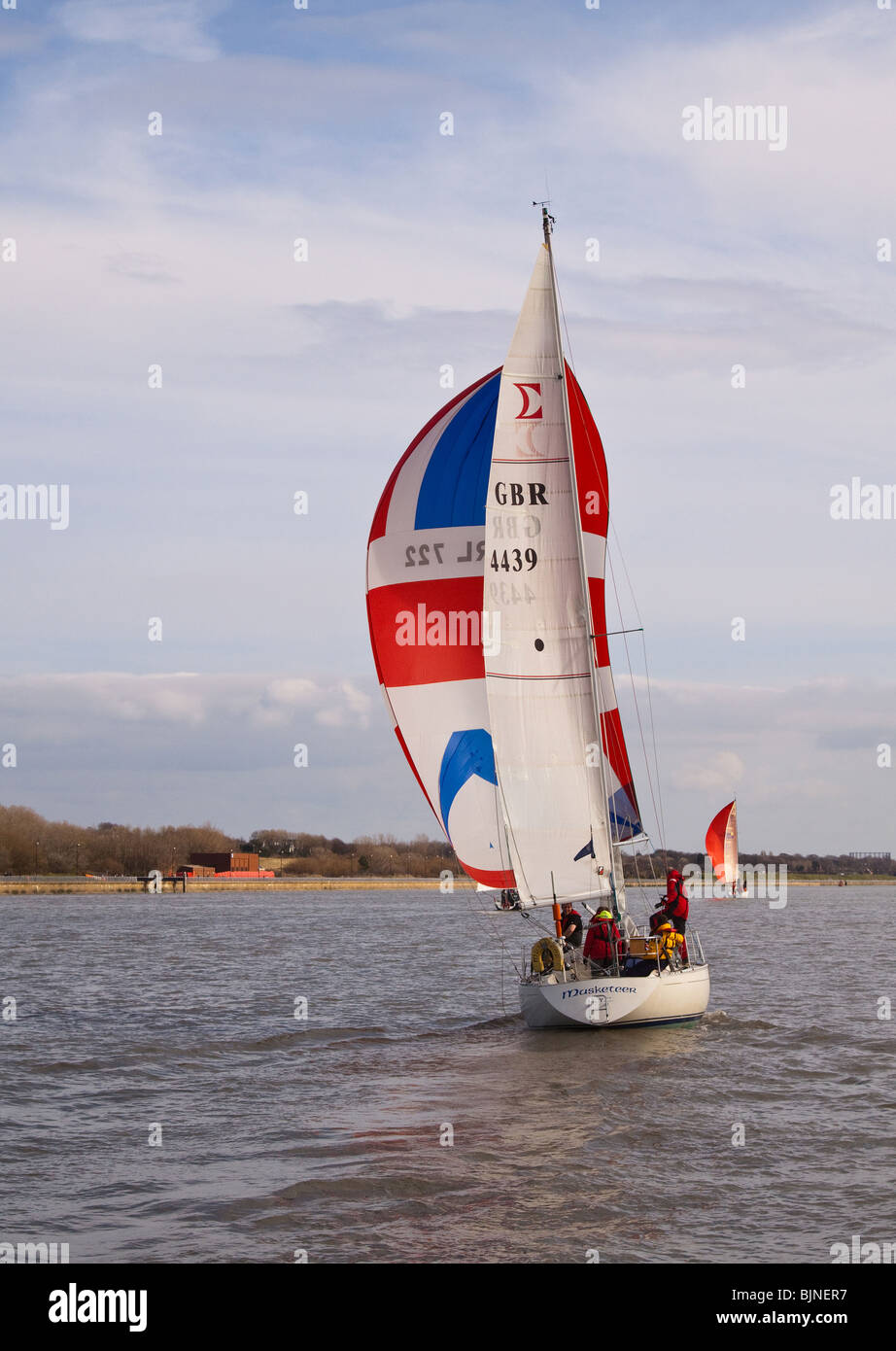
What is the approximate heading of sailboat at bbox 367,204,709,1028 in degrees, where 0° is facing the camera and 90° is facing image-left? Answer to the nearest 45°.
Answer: approximately 180°
